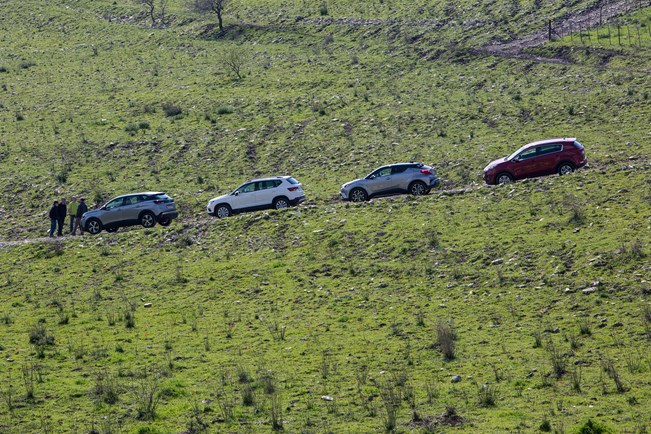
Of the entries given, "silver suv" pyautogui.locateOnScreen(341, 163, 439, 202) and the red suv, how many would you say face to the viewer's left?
2

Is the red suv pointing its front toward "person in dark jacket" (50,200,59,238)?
yes

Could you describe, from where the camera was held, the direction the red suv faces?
facing to the left of the viewer

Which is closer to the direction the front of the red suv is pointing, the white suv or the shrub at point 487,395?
the white suv

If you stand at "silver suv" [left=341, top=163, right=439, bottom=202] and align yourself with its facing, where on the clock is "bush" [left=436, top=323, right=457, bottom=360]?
The bush is roughly at 9 o'clock from the silver suv.

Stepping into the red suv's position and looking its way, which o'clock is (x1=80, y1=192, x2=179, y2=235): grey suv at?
The grey suv is roughly at 12 o'clock from the red suv.

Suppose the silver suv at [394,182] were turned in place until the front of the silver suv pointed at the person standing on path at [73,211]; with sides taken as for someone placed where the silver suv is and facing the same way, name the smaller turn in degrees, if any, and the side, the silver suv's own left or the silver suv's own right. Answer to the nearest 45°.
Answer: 0° — it already faces them

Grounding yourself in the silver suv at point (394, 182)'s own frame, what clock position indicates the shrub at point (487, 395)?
The shrub is roughly at 9 o'clock from the silver suv.

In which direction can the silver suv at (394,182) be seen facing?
to the viewer's left

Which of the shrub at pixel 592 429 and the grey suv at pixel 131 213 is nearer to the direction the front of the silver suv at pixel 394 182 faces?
the grey suv
